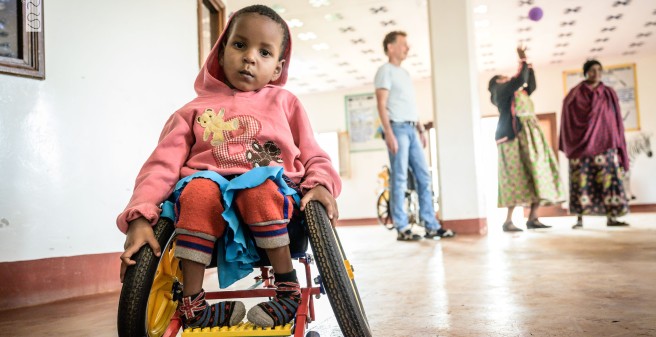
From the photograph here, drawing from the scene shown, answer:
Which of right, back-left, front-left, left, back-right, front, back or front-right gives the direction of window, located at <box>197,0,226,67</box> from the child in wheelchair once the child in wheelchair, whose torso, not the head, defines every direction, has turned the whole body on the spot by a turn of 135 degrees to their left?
front-left

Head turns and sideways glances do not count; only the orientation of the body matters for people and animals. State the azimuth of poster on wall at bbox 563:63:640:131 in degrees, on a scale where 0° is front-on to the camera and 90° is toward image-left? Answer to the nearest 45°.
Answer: approximately 0°

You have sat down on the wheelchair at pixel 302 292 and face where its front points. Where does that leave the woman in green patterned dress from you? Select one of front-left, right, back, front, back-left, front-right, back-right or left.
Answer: back-left

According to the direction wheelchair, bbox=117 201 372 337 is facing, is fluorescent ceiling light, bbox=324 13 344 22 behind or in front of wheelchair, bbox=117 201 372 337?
behind

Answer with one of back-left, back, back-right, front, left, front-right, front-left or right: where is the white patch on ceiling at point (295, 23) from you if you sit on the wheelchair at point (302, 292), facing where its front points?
back

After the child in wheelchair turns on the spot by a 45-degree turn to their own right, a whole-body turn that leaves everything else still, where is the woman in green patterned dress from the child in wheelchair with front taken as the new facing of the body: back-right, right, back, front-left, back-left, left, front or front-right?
back

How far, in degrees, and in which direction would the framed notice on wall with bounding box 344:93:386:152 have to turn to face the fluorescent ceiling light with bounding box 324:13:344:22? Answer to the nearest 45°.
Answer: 0° — it already faces it

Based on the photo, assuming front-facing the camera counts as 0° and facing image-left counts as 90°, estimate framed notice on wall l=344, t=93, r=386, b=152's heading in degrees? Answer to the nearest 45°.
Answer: approximately 0°
